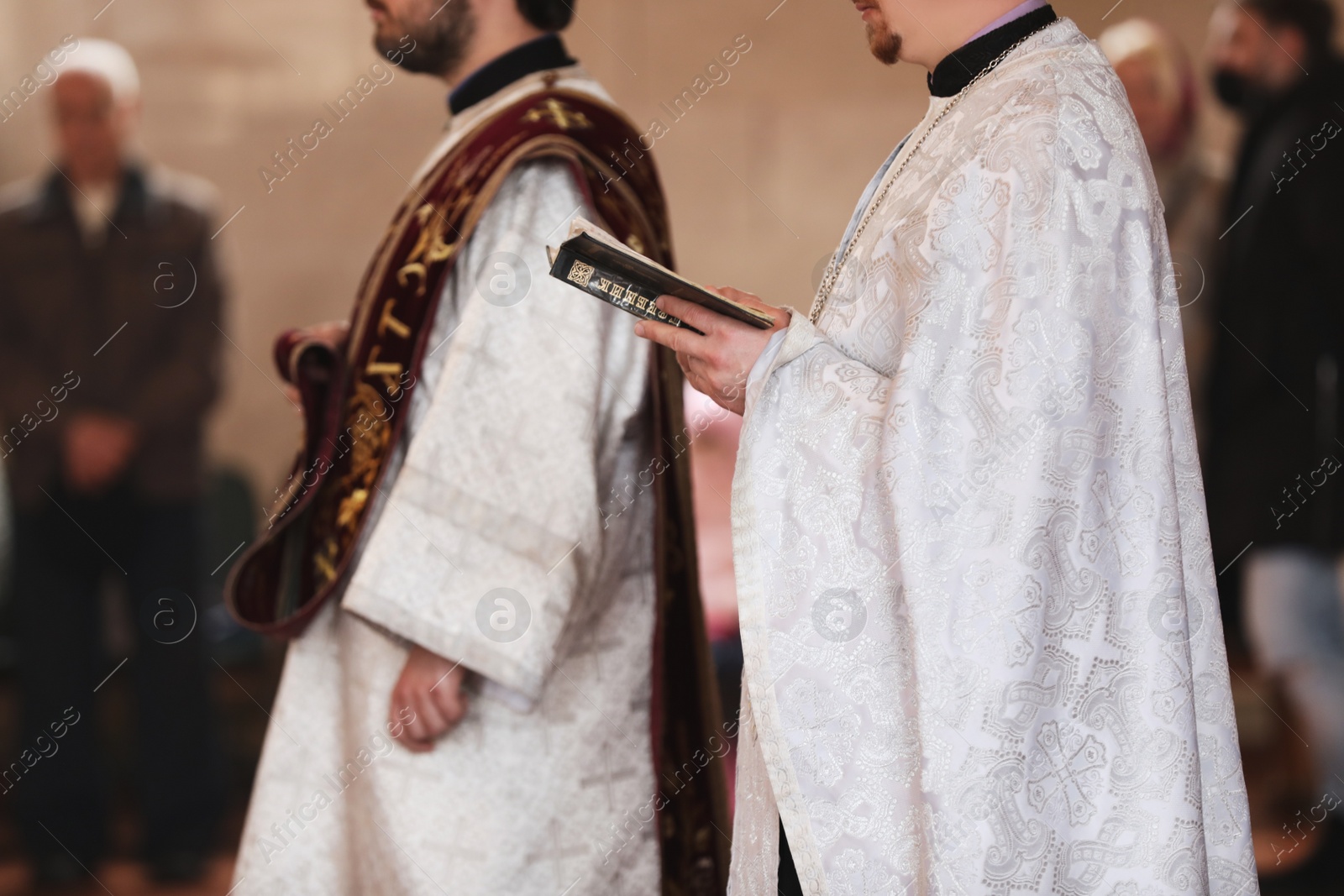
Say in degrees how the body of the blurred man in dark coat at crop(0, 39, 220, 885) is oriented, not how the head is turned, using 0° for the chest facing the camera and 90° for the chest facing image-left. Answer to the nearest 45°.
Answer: approximately 0°

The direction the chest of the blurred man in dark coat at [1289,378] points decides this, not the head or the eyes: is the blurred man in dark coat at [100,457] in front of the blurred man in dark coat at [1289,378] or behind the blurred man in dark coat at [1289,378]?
in front

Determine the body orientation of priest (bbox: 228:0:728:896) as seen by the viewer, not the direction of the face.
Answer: to the viewer's left

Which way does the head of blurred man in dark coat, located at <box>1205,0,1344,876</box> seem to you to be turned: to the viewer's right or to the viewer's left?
to the viewer's left

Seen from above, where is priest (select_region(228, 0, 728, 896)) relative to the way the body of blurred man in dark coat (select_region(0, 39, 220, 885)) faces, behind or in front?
in front

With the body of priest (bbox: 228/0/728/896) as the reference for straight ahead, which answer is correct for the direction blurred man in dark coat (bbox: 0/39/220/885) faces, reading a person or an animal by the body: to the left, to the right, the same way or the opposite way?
to the left
